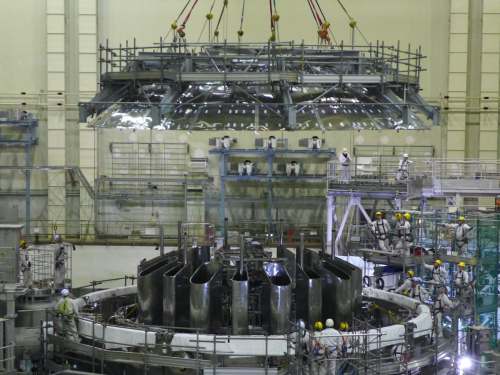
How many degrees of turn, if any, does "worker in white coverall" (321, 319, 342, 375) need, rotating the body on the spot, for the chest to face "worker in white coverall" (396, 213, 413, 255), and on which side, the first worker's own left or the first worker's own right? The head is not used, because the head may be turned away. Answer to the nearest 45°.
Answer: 0° — they already face them

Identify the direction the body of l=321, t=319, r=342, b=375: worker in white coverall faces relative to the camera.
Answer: away from the camera

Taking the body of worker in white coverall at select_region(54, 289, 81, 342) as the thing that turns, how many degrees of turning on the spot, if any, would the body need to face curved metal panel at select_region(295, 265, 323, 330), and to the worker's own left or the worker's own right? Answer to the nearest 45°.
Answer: approximately 45° to the worker's own right

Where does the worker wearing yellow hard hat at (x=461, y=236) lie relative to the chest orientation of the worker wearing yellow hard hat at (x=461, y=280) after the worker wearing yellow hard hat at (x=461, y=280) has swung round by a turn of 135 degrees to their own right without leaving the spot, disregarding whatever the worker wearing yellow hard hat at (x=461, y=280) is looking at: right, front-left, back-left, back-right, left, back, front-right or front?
front

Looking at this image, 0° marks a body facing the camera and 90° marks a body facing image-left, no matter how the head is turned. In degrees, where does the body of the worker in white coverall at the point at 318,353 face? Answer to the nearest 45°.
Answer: approximately 180°

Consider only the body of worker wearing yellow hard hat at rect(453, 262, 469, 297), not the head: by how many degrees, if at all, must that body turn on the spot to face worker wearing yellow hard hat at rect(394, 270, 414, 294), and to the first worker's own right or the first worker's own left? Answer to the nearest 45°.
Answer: approximately 45° to the first worker's own right

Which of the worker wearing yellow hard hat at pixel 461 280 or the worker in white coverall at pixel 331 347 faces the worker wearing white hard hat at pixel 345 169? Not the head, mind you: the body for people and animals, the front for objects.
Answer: the worker in white coverall

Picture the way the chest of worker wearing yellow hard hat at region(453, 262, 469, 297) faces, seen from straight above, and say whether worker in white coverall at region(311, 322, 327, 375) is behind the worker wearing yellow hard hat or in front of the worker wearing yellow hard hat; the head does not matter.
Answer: in front
